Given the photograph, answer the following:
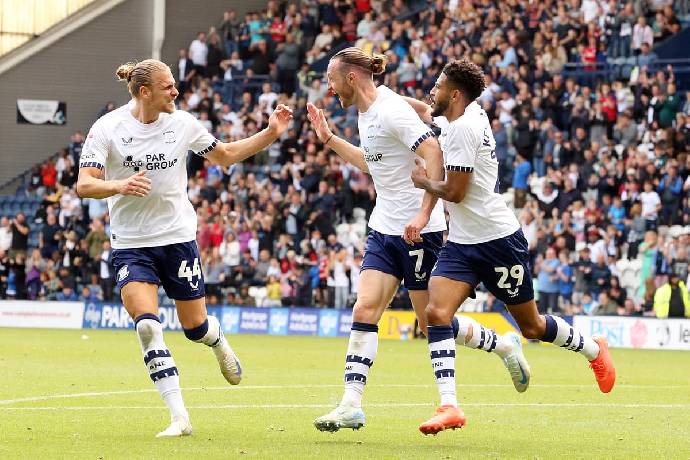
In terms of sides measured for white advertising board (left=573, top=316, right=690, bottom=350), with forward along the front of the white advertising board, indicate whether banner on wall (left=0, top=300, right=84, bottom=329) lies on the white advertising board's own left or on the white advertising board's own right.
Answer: on the white advertising board's own right

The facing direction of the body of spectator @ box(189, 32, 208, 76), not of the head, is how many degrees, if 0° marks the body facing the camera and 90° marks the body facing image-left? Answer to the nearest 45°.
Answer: approximately 0°

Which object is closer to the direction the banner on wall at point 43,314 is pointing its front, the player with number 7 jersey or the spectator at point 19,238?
the player with number 7 jersey

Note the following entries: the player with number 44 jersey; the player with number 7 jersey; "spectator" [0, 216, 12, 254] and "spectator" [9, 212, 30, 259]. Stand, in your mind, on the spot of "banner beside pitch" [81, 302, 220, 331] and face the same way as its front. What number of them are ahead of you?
2

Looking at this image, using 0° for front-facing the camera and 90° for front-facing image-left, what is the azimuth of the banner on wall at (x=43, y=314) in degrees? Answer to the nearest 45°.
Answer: approximately 0°
